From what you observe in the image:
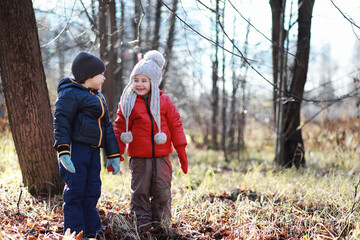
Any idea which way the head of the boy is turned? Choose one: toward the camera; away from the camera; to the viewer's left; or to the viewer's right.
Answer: to the viewer's right

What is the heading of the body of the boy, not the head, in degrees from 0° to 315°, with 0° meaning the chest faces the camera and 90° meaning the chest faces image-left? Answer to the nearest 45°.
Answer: approximately 315°

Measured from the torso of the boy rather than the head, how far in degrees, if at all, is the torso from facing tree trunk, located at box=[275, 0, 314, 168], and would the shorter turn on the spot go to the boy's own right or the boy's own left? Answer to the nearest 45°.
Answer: approximately 90° to the boy's own left

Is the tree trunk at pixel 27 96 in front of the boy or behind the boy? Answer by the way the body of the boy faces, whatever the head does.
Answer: behind
